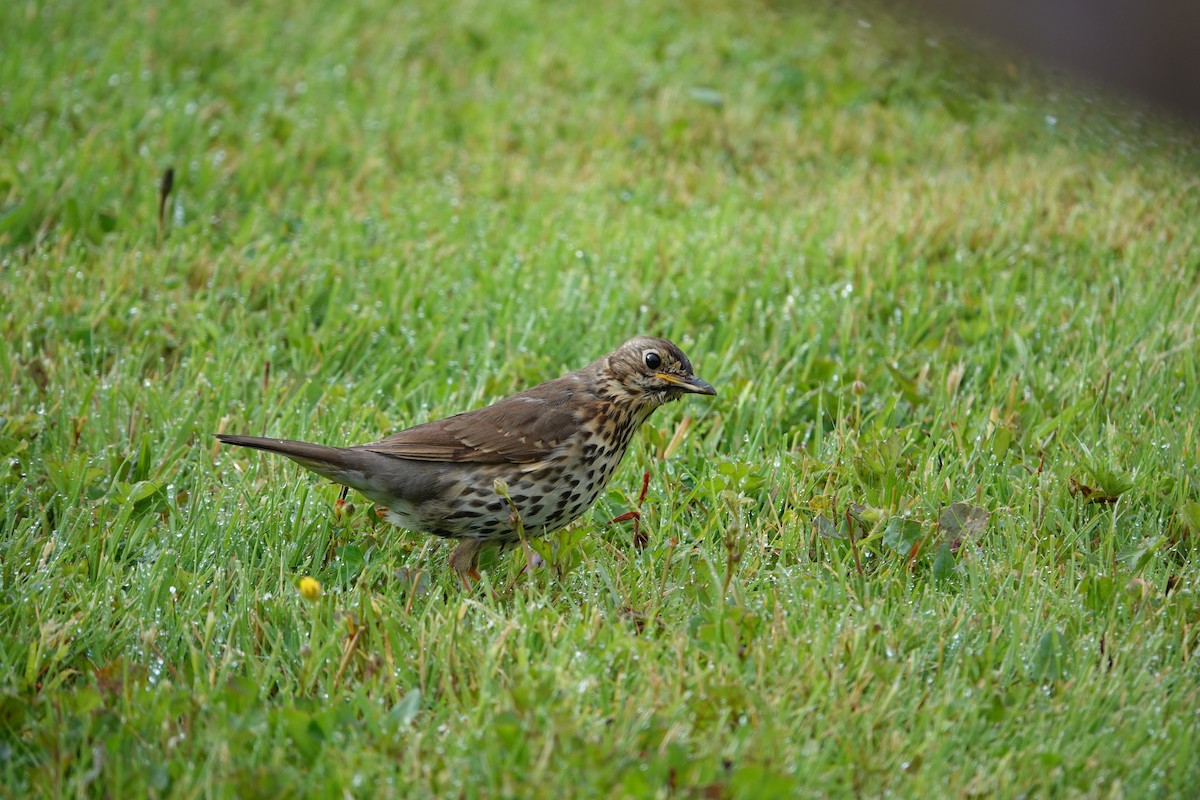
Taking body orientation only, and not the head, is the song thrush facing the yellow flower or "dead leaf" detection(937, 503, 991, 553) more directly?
the dead leaf

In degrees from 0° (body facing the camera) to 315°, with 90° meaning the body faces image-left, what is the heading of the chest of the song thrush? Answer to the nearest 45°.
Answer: approximately 270°

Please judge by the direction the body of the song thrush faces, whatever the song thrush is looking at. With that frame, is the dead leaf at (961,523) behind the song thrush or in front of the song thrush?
in front

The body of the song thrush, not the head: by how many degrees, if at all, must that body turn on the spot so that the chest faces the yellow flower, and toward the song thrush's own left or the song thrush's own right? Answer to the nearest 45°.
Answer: approximately 135° to the song thrush's own right
